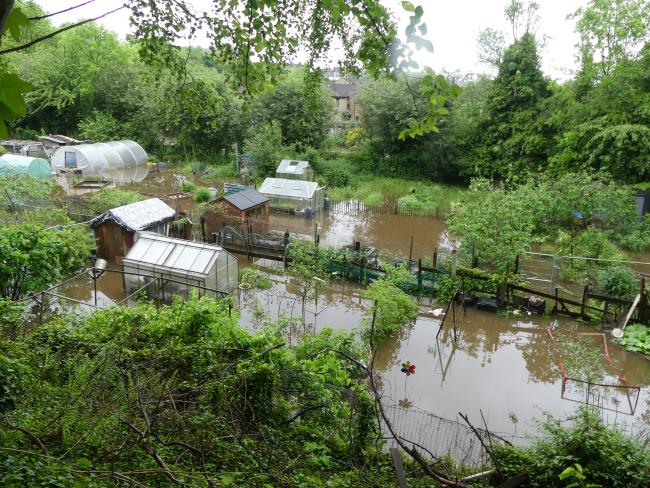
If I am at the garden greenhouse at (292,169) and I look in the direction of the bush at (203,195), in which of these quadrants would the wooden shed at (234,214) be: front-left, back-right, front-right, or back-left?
front-left

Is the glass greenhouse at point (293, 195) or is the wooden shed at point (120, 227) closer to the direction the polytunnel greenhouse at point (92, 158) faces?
the wooden shed

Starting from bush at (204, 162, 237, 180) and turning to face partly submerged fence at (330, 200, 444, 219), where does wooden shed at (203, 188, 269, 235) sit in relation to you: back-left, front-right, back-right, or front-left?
front-right

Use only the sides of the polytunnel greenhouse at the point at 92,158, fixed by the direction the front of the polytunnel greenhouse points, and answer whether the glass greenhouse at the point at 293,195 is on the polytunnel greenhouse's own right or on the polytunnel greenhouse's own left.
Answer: on the polytunnel greenhouse's own left

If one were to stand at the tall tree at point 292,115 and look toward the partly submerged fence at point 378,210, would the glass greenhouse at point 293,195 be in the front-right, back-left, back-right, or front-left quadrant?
front-right

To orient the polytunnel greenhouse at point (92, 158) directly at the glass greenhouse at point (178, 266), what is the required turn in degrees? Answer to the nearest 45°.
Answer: approximately 45° to its left

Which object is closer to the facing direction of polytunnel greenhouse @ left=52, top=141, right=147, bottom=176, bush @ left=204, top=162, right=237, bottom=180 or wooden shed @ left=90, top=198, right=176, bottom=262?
the wooden shed

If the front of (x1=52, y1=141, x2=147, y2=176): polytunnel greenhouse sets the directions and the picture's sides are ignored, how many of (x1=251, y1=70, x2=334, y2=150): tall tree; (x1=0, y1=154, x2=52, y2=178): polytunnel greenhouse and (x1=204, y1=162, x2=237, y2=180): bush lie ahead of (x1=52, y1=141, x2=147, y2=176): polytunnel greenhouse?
1

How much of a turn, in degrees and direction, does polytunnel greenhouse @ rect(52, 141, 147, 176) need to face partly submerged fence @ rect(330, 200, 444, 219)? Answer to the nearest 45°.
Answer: approximately 90° to its left

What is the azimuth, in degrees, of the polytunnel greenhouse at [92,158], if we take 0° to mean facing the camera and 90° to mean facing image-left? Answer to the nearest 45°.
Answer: approximately 45°

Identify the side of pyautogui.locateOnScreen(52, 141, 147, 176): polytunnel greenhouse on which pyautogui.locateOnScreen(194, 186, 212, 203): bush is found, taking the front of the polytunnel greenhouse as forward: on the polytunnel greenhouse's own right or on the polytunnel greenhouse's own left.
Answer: on the polytunnel greenhouse's own left

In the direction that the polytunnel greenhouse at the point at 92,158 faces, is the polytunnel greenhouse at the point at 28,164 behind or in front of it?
in front

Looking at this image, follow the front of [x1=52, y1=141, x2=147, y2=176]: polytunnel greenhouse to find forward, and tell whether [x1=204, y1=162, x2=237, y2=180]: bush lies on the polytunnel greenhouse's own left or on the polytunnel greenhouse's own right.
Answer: on the polytunnel greenhouse's own left

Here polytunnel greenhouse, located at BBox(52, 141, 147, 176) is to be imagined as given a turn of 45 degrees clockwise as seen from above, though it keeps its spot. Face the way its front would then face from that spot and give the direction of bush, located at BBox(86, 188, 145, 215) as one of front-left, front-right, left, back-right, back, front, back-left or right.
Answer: left
